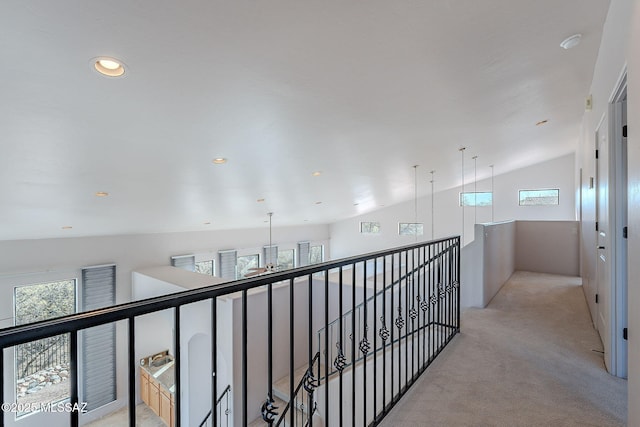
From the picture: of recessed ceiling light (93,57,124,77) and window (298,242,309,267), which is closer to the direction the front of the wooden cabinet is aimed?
the recessed ceiling light

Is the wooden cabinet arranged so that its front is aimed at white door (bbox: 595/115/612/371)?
no

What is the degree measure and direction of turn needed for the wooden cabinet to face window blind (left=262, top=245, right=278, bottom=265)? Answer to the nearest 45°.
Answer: approximately 180°

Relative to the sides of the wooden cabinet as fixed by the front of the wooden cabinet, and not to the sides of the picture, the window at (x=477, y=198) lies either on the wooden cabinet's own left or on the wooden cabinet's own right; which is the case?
on the wooden cabinet's own left

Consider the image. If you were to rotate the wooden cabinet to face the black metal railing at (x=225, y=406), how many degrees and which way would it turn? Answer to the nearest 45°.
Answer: approximately 45° to its left

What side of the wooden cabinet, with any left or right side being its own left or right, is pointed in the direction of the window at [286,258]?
back

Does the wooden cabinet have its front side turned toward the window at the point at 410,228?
no

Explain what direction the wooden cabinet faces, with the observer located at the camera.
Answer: facing the viewer and to the left of the viewer

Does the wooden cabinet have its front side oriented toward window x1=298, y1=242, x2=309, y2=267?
no

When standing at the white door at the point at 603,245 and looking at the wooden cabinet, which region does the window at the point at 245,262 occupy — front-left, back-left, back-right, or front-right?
front-right

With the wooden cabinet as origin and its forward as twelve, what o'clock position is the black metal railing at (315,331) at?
The black metal railing is roughly at 10 o'clock from the wooden cabinet.
